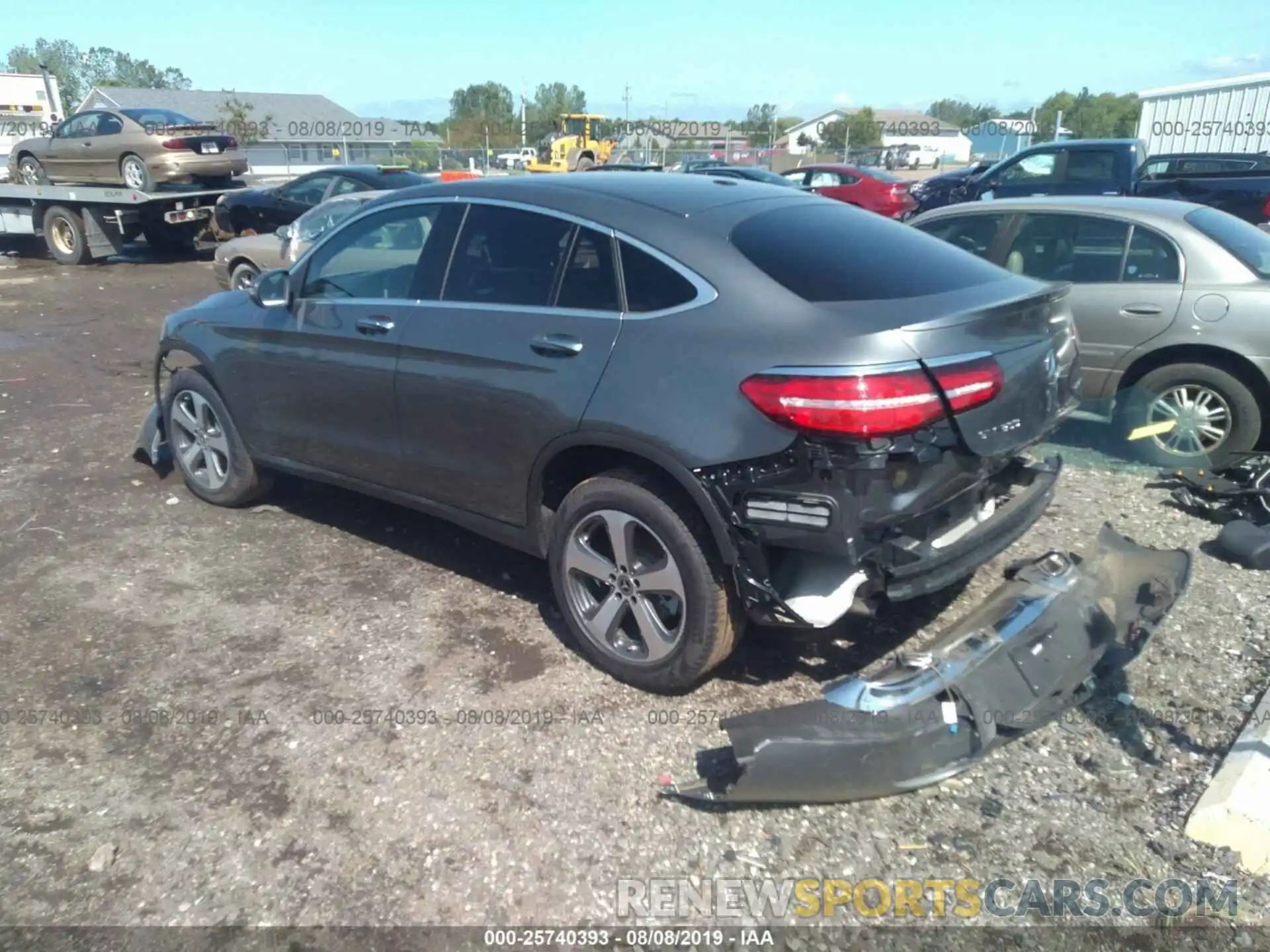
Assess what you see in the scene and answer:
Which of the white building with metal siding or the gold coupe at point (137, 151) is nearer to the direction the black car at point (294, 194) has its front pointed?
the gold coupe

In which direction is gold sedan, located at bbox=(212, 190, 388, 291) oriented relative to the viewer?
to the viewer's left

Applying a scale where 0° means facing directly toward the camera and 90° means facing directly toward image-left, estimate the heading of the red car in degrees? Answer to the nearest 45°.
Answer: approximately 135°

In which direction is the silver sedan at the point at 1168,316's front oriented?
to the viewer's left

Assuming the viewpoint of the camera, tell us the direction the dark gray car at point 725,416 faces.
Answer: facing away from the viewer and to the left of the viewer

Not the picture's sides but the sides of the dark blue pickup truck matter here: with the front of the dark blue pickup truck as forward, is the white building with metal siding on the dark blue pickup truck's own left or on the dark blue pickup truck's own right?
on the dark blue pickup truck's own right

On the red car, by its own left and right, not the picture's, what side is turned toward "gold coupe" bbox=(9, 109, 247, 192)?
left

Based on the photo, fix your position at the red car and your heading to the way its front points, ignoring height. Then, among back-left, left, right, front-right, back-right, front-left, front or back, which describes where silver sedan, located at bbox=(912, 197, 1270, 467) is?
back-left

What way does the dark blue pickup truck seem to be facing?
to the viewer's left

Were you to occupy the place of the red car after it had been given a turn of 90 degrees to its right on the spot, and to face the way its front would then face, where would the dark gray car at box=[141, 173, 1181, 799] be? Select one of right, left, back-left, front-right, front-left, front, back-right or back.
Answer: back-right

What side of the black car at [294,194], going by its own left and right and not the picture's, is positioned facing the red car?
back
